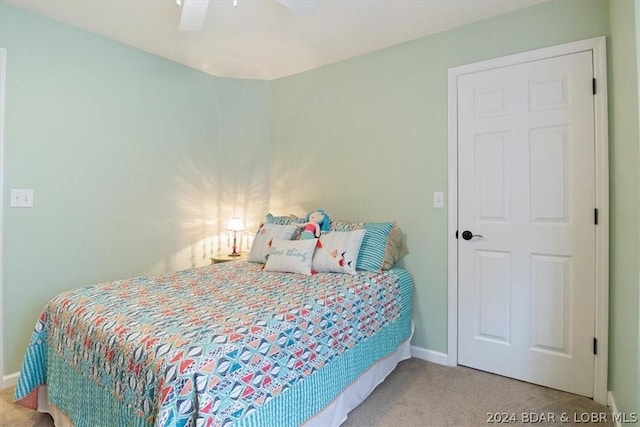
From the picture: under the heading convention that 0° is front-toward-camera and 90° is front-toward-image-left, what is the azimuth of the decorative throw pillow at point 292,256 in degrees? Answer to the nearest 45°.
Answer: approximately 45°

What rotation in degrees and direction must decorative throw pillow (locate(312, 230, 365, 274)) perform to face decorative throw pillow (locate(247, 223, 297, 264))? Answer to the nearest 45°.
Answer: approximately 90° to its right

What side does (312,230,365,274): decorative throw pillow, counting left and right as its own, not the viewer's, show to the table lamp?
right

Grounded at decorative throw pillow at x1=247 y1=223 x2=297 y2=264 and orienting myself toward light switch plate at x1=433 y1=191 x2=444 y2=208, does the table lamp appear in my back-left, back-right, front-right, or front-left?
back-left

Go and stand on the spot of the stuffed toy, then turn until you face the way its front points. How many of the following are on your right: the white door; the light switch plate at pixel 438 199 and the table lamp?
1

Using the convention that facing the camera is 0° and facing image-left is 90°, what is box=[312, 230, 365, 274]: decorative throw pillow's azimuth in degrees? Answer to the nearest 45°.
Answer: approximately 45°

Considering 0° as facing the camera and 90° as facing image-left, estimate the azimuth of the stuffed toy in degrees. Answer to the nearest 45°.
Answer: approximately 45°

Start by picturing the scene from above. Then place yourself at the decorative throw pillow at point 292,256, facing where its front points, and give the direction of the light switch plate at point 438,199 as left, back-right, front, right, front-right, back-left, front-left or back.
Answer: back-left

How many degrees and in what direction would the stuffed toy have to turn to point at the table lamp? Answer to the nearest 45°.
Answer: approximately 90° to its right

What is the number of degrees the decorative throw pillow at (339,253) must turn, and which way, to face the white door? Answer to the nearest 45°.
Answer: approximately 135° to its left
